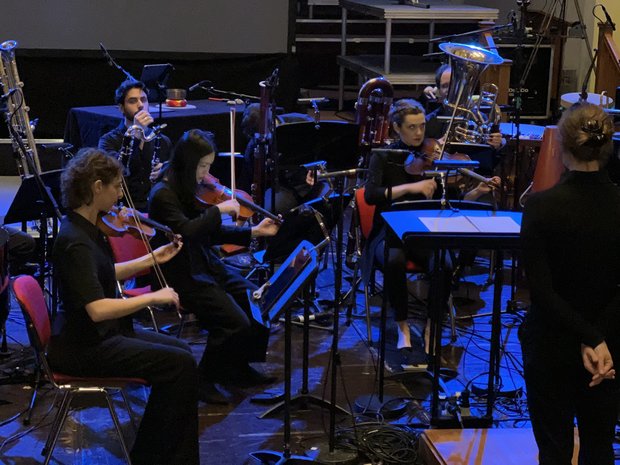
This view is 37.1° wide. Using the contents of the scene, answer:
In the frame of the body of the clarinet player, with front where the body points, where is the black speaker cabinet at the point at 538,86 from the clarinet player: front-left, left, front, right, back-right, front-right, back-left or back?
left

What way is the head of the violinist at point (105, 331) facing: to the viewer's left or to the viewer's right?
to the viewer's right

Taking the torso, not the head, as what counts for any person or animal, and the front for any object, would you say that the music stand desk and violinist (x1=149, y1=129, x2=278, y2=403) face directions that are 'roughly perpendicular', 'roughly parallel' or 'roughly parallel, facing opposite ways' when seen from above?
roughly perpendicular

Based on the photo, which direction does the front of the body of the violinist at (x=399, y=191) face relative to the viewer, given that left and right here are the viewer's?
facing the viewer and to the right of the viewer

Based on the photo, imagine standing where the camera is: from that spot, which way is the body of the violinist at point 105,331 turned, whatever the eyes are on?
to the viewer's right

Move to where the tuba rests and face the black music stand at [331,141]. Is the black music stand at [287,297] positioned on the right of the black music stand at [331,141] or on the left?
left

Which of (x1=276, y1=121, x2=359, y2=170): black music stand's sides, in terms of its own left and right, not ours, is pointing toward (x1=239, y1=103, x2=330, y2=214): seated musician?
front

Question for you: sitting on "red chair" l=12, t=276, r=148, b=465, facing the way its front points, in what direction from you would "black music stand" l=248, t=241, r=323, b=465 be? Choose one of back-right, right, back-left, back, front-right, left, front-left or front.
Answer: front

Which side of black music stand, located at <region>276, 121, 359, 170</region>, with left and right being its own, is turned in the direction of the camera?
back

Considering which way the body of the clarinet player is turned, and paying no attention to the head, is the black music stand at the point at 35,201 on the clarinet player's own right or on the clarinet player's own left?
on the clarinet player's own right

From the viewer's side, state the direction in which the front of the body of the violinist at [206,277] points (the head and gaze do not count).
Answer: to the viewer's right
